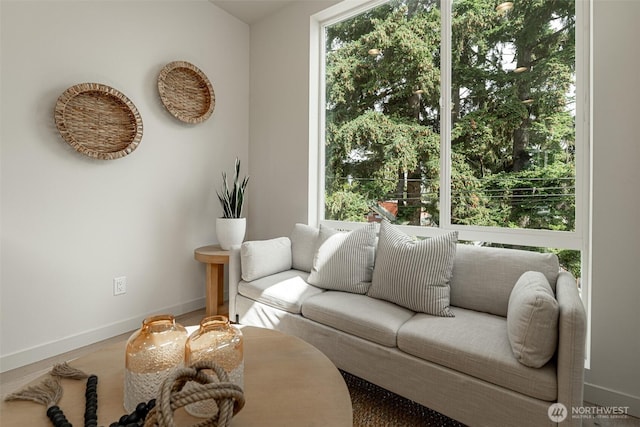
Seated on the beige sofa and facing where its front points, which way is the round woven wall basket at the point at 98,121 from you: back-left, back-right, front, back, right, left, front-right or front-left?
front-right

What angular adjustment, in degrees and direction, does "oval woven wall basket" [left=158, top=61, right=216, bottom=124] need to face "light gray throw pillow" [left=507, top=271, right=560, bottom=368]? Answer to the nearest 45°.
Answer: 0° — it already faces it

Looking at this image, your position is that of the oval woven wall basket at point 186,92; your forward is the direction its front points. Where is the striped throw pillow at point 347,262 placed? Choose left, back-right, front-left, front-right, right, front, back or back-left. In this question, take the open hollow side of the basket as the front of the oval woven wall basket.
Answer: front

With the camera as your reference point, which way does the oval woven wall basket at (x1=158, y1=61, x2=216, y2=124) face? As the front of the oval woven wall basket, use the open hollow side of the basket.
facing the viewer and to the right of the viewer

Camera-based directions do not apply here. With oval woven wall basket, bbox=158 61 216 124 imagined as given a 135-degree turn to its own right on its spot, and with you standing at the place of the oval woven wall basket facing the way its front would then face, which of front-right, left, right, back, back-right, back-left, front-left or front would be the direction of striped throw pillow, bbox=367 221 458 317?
back-left

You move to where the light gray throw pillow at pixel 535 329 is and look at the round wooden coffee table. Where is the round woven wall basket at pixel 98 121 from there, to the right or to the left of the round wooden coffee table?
right

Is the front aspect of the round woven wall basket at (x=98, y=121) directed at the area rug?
yes

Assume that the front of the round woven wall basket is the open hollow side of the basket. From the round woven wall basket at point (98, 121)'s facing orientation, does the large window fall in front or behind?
in front

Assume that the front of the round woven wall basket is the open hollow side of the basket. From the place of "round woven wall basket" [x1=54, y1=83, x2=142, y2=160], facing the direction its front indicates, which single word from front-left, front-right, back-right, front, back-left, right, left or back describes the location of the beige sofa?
front

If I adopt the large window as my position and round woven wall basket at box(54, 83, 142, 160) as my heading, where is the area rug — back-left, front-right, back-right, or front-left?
front-left

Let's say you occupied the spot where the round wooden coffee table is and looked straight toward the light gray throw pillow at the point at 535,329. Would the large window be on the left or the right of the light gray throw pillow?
left

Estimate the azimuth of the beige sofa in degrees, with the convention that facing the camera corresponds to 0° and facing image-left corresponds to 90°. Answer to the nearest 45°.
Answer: approximately 45°

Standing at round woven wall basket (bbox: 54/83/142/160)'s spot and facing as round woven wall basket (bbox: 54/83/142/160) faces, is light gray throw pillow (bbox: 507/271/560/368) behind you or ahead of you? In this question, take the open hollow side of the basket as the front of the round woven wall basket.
ahead
